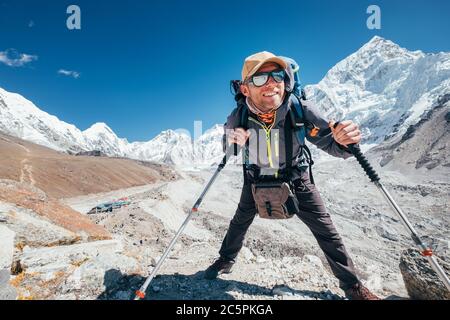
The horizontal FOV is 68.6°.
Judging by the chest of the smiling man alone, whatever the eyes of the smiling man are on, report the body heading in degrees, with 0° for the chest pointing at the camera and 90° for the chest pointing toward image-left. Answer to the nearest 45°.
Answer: approximately 0°
